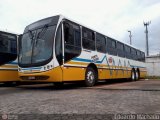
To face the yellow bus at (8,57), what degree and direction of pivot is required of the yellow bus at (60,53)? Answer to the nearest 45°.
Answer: approximately 90° to its right

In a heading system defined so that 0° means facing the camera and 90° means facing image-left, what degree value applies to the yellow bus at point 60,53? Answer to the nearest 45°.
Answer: approximately 45°
